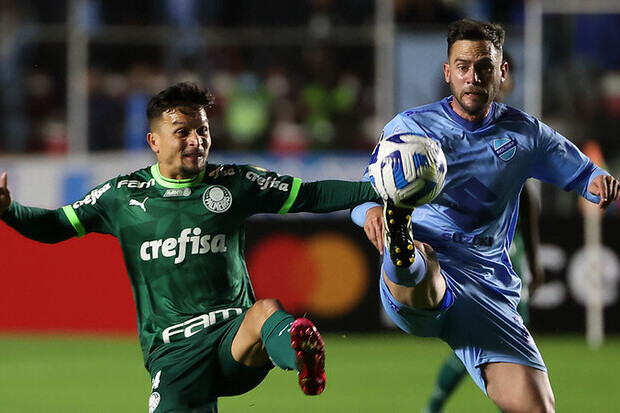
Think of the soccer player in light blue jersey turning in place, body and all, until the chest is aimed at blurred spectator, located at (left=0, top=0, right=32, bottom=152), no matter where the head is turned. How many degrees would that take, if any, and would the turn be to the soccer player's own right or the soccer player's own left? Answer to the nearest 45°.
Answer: approximately 135° to the soccer player's own right

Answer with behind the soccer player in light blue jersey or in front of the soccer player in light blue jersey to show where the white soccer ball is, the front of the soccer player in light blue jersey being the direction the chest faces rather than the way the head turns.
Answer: in front

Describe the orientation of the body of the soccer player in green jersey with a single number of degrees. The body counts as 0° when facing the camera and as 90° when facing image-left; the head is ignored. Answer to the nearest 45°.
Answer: approximately 0°

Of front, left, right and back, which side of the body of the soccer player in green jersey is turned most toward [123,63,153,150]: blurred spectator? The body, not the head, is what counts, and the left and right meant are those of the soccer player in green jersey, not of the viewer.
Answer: back

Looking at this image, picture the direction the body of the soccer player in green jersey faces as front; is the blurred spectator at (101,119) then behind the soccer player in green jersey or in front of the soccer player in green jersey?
behind

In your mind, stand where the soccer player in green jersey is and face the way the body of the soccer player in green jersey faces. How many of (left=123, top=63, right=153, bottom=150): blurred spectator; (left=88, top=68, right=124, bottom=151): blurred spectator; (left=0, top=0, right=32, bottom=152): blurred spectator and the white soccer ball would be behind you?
3

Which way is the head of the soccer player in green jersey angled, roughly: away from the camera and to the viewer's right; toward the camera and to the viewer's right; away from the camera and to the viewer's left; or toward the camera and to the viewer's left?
toward the camera and to the viewer's right

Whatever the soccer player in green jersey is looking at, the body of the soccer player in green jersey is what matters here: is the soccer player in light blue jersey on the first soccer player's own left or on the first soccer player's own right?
on the first soccer player's own left

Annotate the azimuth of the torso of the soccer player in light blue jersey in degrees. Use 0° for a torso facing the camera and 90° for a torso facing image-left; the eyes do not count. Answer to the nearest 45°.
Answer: approximately 0°

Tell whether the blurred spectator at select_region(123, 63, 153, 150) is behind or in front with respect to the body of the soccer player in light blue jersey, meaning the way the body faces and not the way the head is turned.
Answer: behind

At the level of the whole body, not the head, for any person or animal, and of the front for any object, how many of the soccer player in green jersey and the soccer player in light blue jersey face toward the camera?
2
